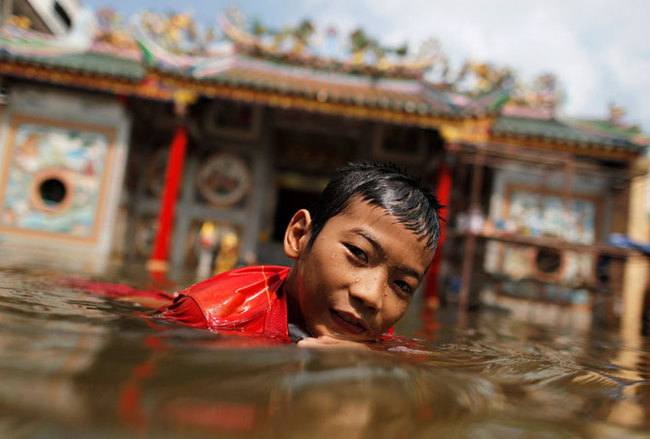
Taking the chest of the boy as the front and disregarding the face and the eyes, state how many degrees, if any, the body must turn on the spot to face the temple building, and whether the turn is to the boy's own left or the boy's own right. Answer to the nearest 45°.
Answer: approximately 135° to the boy's own left

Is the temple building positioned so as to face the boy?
yes

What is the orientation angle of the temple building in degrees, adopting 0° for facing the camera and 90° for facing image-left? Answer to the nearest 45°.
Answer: approximately 0°
